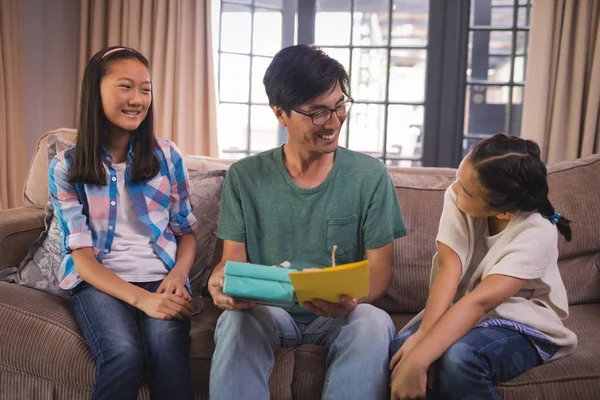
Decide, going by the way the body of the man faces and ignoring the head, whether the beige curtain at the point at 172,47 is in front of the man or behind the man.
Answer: behind

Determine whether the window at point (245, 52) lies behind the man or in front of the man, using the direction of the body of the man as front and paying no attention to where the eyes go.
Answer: behind

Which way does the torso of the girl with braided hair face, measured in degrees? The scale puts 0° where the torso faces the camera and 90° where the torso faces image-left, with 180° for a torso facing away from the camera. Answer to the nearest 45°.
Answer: approximately 45°

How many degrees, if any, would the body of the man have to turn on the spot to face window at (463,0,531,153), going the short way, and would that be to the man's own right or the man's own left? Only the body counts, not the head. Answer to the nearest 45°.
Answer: approximately 135° to the man's own left

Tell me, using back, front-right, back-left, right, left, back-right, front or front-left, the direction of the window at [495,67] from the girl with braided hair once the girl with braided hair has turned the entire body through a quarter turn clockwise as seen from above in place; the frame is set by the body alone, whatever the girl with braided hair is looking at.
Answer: front-right

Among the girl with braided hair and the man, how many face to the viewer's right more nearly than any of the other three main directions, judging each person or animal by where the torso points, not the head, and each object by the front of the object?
0

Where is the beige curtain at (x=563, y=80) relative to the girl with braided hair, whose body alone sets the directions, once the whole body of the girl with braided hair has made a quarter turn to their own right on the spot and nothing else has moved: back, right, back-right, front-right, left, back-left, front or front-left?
front-right

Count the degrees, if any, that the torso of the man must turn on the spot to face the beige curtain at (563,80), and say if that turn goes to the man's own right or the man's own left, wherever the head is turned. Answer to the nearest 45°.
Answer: approximately 135° to the man's own left

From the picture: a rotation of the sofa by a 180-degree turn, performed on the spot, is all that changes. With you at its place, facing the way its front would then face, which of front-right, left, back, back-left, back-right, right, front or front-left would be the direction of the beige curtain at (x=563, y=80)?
front-right

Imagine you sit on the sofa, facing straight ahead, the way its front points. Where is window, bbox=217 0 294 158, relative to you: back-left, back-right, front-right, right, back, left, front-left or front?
back

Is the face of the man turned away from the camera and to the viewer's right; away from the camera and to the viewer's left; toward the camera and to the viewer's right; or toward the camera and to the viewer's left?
toward the camera and to the viewer's right

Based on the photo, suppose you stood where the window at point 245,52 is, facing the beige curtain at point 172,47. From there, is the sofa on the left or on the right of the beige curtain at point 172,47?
left

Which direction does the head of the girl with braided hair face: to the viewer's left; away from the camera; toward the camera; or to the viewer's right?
to the viewer's left

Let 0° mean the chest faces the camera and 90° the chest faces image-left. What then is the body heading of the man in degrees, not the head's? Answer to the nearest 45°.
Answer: approximately 0°

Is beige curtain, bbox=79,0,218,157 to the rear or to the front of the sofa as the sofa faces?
to the rear
